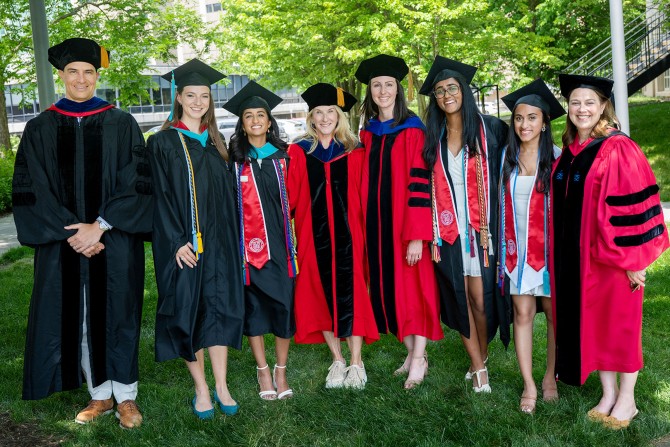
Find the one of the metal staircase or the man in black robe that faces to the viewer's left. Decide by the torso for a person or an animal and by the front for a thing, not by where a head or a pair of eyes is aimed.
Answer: the metal staircase

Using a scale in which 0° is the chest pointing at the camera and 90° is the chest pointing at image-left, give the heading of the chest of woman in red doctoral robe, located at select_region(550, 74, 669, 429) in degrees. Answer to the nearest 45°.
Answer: approximately 45°

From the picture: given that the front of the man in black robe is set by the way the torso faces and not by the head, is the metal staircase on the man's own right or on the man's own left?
on the man's own left

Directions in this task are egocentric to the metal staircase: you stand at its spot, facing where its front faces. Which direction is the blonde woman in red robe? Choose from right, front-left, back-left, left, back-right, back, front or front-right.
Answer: left

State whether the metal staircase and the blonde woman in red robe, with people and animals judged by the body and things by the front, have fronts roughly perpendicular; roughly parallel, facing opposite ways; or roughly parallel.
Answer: roughly perpendicular

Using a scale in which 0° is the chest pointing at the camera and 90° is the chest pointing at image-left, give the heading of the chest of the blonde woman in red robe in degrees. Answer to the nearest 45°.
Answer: approximately 0°

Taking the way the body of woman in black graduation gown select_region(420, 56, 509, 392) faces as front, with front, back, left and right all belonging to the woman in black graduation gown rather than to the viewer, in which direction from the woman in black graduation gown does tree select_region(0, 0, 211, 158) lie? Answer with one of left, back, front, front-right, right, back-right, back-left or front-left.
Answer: back-right

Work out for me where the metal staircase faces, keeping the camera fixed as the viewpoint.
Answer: facing to the left of the viewer

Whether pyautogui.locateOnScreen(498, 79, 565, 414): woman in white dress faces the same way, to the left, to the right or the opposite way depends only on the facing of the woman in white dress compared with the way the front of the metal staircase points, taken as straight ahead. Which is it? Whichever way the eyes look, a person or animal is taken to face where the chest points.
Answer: to the left
